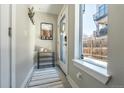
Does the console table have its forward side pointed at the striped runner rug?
yes

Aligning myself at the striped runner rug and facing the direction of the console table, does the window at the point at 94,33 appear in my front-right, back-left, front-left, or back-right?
back-right

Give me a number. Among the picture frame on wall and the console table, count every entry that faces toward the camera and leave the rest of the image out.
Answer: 2

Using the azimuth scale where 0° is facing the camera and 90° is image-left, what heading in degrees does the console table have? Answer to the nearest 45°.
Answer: approximately 0°
